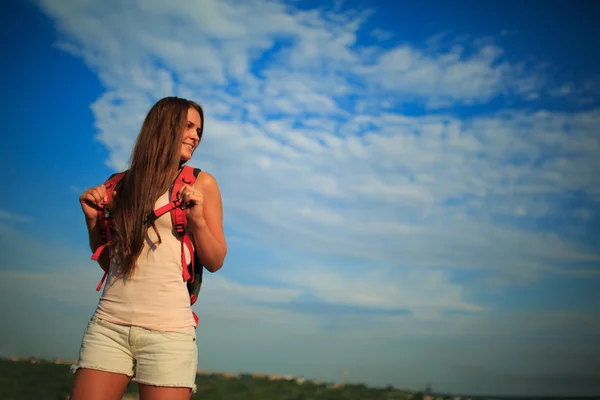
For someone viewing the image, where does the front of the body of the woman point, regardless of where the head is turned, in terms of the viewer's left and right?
facing the viewer
